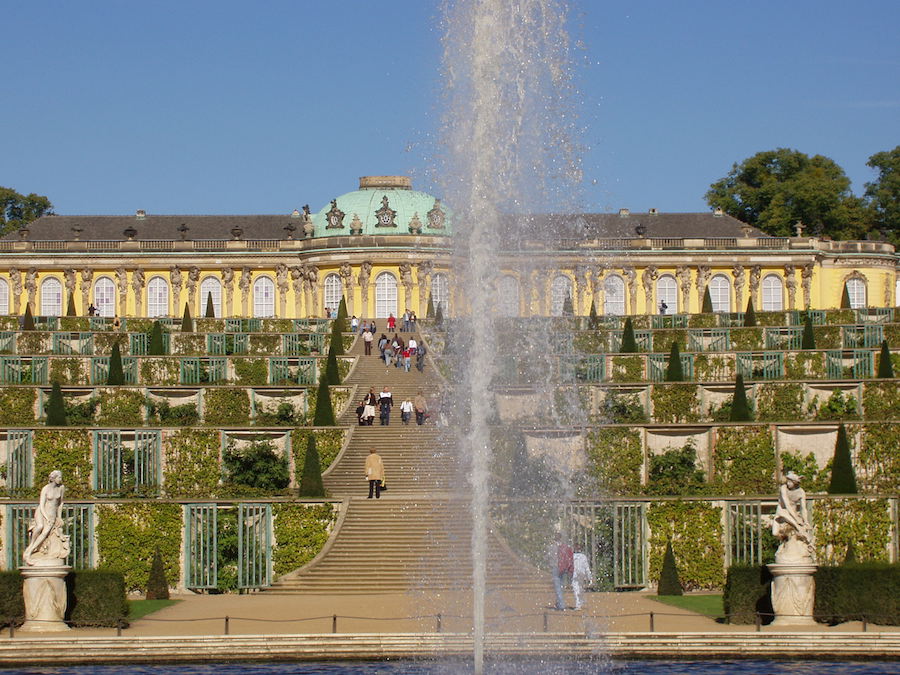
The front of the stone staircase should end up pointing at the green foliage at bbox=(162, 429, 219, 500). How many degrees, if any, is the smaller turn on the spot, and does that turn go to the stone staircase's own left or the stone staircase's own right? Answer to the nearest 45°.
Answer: approximately 135° to the stone staircase's own right

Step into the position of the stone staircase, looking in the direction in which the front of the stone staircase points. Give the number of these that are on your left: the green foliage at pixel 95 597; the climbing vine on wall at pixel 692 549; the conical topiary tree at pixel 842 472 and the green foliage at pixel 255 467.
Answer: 2

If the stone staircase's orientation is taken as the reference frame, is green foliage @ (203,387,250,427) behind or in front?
behind

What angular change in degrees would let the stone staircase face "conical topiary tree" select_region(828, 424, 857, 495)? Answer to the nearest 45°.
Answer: approximately 90° to its left

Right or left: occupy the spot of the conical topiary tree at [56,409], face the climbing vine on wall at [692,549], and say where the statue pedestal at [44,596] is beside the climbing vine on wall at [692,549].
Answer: right

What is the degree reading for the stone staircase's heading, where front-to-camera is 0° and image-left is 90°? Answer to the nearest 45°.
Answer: approximately 0°

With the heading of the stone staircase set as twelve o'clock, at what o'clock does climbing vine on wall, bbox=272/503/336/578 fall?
The climbing vine on wall is roughly at 1 o'clock from the stone staircase.

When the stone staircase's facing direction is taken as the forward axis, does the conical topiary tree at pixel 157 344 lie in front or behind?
behind

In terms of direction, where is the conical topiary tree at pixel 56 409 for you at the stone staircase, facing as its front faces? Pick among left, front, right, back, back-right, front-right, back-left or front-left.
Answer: back-right

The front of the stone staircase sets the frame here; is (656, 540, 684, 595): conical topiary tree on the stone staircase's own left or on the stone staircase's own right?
on the stone staircase's own left

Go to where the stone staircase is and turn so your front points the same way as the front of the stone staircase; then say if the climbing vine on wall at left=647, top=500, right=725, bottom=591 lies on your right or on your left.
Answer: on your left
